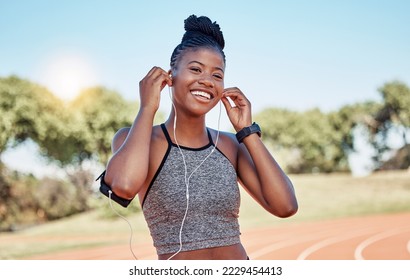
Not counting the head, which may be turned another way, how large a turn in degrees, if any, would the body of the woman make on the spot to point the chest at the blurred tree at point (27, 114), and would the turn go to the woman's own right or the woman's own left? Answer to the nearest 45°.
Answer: approximately 180°

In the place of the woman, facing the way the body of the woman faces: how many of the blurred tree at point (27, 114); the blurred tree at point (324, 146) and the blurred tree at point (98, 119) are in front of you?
0

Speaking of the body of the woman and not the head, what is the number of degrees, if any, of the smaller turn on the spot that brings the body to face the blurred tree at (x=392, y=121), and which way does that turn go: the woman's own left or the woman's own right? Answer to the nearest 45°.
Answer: approximately 180°

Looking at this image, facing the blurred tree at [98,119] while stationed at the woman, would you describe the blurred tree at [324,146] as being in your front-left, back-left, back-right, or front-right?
front-right

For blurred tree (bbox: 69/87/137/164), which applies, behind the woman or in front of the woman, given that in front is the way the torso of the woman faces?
behind

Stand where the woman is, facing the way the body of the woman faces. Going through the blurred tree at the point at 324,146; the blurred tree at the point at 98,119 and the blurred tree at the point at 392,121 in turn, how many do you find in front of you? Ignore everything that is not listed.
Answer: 0

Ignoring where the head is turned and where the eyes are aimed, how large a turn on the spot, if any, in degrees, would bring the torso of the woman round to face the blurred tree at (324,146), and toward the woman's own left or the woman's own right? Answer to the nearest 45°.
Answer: approximately 180°

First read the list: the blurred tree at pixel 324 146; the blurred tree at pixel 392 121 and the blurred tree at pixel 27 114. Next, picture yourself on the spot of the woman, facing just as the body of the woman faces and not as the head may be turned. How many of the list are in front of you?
0

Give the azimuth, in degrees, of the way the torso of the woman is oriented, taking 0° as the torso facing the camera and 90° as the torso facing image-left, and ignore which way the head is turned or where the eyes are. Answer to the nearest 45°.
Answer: approximately 0°
